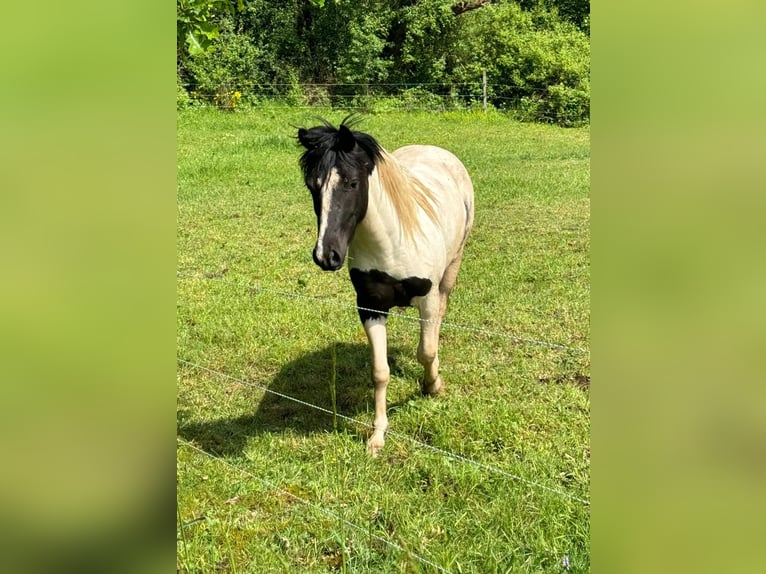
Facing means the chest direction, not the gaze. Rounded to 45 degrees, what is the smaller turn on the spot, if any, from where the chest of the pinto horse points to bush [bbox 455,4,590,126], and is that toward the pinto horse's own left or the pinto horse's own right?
approximately 135° to the pinto horse's own right

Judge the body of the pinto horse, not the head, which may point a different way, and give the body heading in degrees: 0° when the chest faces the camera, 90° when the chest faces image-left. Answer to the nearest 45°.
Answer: approximately 45°
